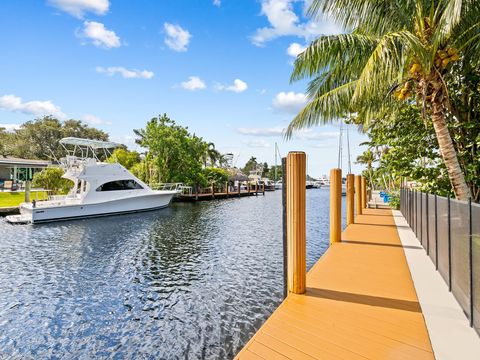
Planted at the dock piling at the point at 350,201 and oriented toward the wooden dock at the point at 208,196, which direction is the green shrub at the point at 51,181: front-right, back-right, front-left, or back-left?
front-left

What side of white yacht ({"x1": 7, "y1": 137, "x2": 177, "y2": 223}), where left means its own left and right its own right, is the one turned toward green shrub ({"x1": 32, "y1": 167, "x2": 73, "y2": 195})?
left

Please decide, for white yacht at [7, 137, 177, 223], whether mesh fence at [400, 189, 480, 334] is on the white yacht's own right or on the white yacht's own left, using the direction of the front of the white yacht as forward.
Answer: on the white yacht's own right

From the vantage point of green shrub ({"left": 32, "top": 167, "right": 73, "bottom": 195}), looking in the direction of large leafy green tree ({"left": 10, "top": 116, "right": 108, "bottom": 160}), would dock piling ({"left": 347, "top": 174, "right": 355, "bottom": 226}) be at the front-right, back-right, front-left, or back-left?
back-right
